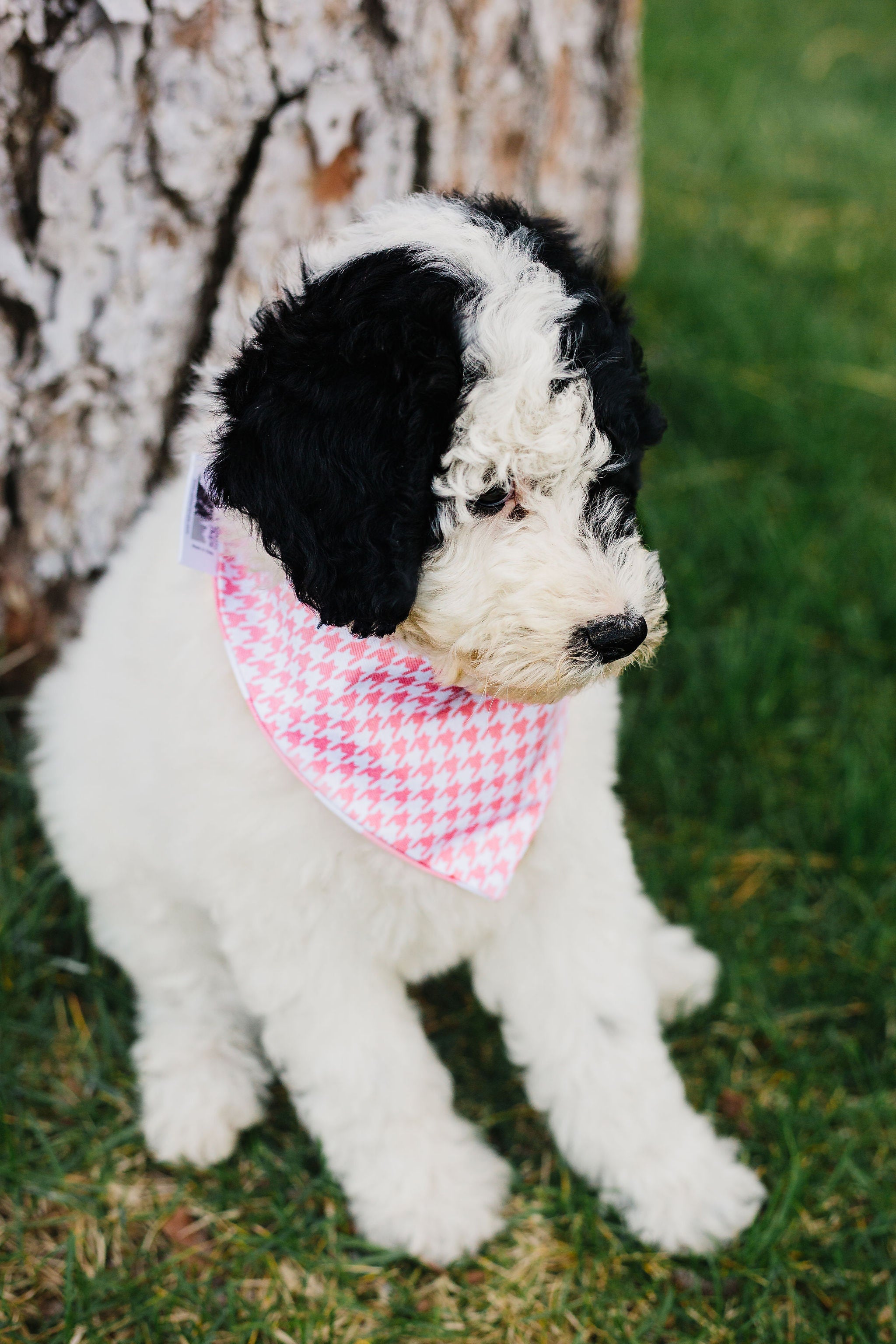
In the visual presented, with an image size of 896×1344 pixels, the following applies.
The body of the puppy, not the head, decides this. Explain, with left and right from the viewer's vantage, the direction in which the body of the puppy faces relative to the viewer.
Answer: facing the viewer and to the right of the viewer
